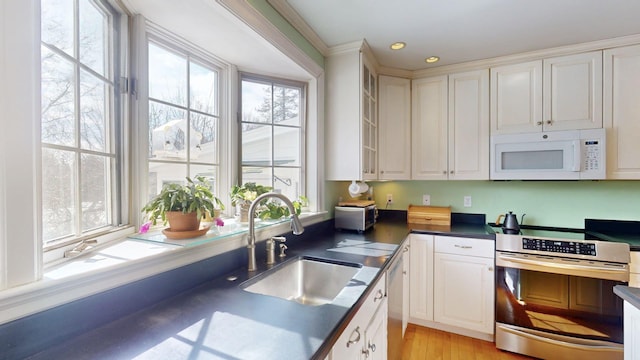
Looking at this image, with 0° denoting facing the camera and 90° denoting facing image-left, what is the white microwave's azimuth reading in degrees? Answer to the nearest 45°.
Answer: approximately 0°

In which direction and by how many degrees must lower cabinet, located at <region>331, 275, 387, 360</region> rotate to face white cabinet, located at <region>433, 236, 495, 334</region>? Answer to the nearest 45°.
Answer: approximately 45° to its left

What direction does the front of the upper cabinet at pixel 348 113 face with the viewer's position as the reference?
facing to the right of the viewer

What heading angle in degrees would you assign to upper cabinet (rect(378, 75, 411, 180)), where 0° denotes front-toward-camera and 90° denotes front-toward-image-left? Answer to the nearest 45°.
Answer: approximately 315°

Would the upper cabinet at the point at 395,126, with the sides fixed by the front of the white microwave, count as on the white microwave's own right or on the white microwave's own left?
on the white microwave's own right
